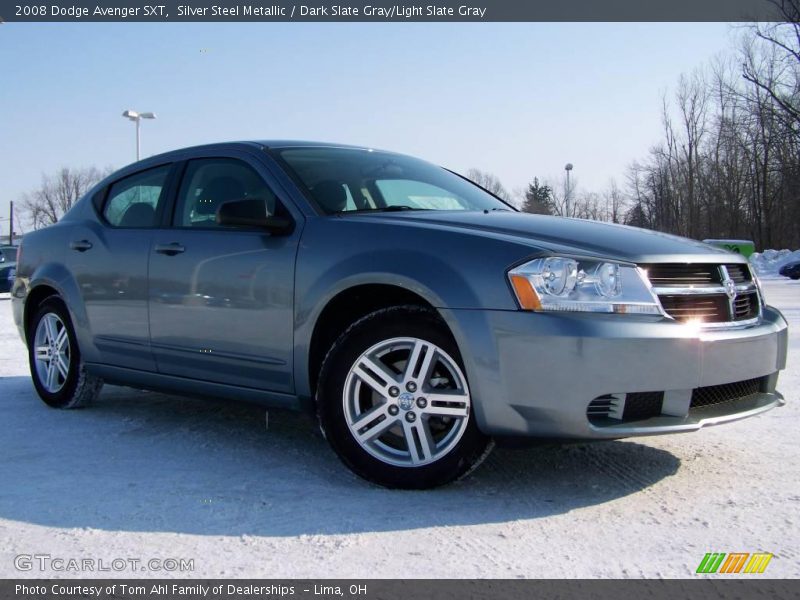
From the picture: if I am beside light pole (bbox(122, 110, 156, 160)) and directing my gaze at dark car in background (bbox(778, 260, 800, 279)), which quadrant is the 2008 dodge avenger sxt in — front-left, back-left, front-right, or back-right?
front-right

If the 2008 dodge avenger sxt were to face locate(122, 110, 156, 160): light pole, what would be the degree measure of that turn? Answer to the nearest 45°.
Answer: approximately 135° to its left

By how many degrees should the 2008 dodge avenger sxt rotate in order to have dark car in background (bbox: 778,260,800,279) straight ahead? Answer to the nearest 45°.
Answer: approximately 90° to its left

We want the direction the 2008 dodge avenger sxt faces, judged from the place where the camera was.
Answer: facing the viewer and to the right of the viewer
